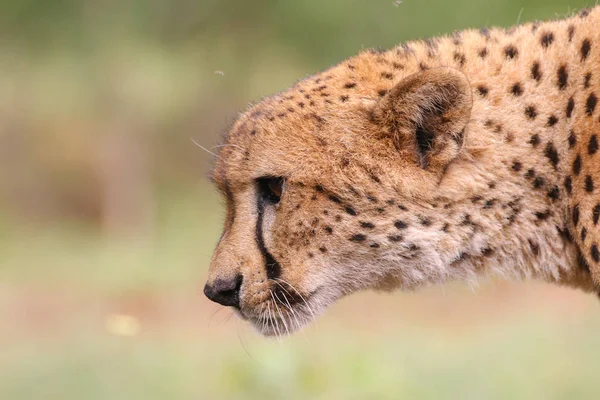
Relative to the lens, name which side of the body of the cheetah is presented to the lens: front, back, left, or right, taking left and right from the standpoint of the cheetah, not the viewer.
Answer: left
